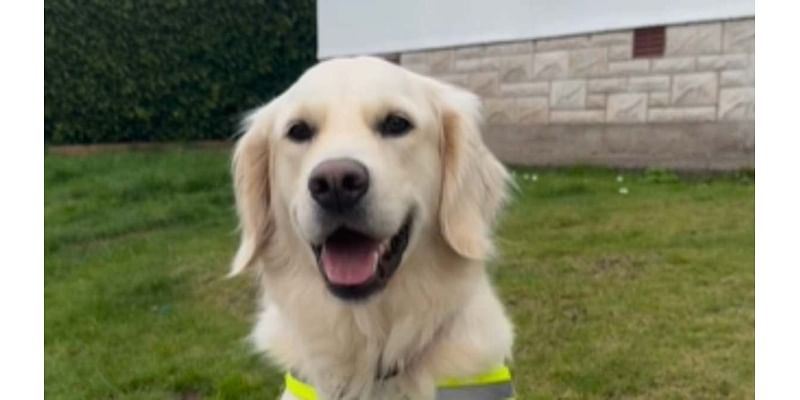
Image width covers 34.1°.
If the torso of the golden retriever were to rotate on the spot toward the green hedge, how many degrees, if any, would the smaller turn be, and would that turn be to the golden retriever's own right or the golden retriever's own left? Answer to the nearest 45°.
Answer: approximately 180°

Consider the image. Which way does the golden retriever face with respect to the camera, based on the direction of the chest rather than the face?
toward the camera
